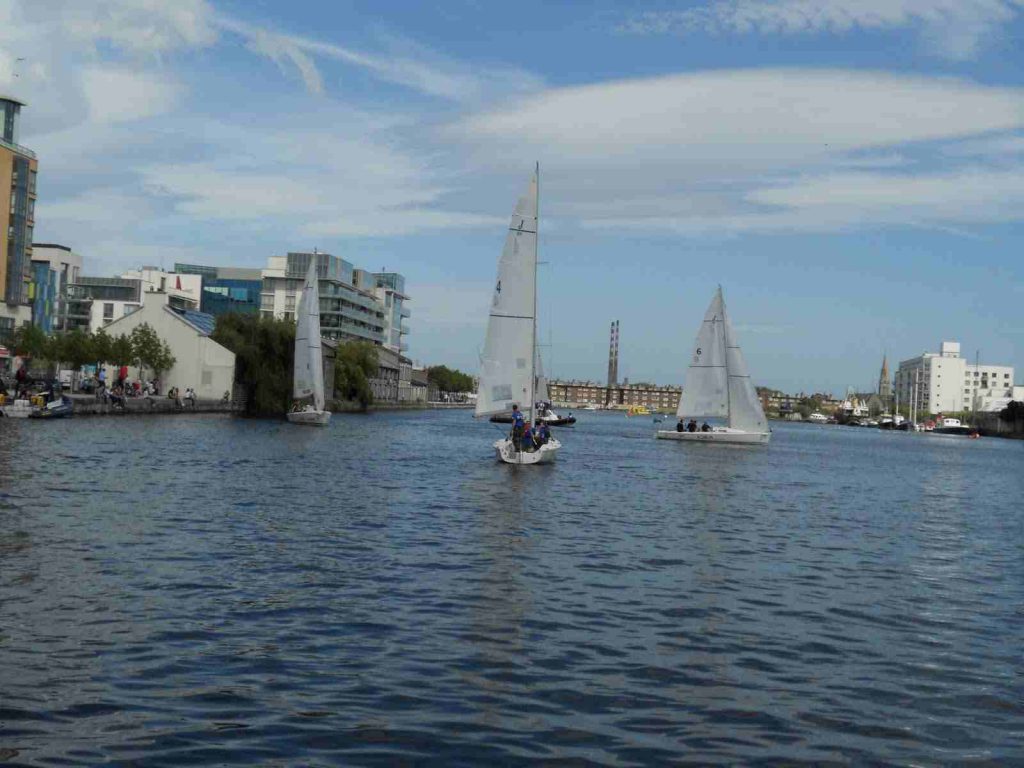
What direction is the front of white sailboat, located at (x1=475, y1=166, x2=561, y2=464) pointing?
away from the camera
